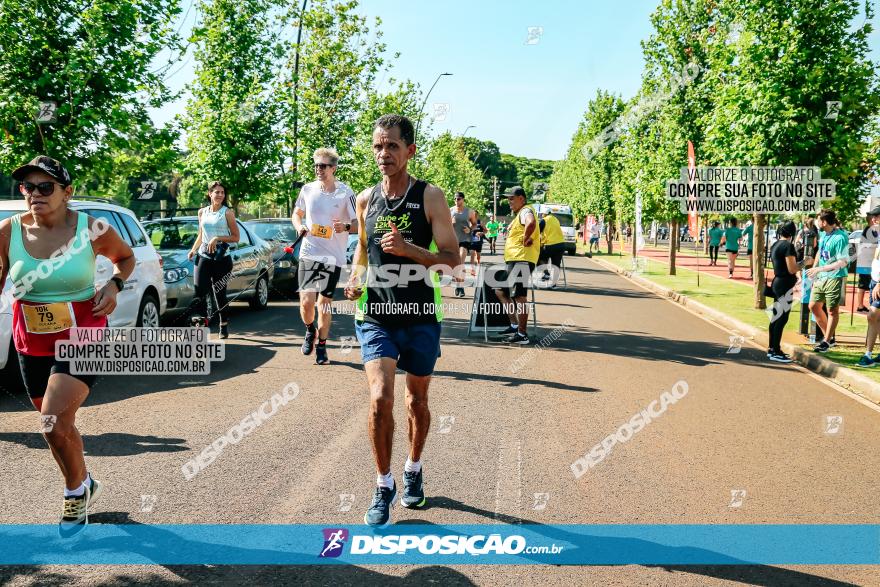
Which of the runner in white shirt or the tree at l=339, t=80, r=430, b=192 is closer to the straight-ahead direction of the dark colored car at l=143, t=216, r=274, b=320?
the runner in white shirt

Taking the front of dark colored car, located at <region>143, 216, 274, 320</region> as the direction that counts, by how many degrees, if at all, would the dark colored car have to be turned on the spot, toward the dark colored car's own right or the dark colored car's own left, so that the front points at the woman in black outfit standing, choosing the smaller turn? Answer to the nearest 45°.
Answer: approximately 90° to the dark colored car's own left

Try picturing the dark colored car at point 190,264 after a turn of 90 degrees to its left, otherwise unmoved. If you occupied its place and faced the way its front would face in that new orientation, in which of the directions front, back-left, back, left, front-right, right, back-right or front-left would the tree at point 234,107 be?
back-left

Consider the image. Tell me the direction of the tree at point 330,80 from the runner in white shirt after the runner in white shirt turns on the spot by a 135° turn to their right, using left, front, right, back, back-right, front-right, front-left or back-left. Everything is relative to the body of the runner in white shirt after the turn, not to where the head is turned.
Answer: front-right

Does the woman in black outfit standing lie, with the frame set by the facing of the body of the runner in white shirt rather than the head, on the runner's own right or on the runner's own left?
on the runner's own left

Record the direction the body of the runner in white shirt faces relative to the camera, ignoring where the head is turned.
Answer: toward the camera

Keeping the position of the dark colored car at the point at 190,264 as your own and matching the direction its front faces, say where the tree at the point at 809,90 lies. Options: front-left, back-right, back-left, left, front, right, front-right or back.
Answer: back-left

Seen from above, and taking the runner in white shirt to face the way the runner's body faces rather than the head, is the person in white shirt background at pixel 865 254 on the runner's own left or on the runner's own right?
on the runner's own left

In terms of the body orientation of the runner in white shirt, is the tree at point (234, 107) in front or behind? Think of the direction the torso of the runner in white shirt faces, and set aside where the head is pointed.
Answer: behind

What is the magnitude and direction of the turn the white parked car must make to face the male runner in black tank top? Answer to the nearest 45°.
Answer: approximately 45° to its left
